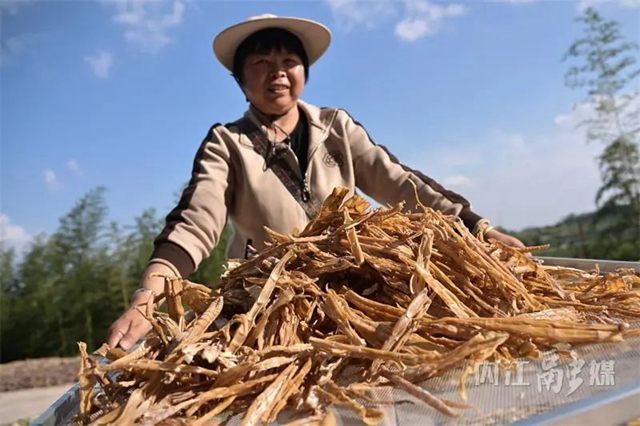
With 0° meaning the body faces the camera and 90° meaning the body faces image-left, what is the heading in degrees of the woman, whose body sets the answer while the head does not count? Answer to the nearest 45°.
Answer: approximately 315°
